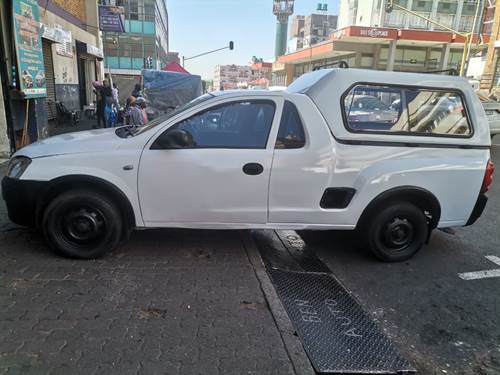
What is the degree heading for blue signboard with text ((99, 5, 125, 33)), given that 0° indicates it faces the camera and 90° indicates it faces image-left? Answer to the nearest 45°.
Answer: approximately 0°

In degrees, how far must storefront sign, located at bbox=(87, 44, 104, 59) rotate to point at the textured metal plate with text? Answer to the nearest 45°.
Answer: approximately 45° to its right

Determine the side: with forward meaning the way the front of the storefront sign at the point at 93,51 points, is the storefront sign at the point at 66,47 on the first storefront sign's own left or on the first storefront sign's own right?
on the first storefront sign's own right

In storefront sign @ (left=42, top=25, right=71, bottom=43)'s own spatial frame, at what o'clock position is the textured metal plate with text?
The textured metal plate with text is roughly at 1 o'clock from the storefront sign.

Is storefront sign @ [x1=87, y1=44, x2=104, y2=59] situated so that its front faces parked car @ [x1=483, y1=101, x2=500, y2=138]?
yes

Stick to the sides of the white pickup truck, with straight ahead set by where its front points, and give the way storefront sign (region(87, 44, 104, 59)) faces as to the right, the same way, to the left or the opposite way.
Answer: the opposite way

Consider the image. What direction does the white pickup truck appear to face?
to the viewer's left

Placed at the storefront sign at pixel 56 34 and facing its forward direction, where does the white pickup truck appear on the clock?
The white pickup truck is roughly at 1 o'clock from the storefront sign.

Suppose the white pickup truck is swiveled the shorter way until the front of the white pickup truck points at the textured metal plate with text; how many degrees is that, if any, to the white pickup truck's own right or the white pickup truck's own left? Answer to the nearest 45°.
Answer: approximately 90° to the white pickup truck's own left

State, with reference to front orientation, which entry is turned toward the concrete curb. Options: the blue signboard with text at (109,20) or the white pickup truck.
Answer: the blue signboard with text

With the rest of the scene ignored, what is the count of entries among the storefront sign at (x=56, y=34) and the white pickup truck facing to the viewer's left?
1

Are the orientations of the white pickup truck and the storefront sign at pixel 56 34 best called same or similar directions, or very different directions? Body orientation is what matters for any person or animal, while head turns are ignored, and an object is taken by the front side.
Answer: very different directions
